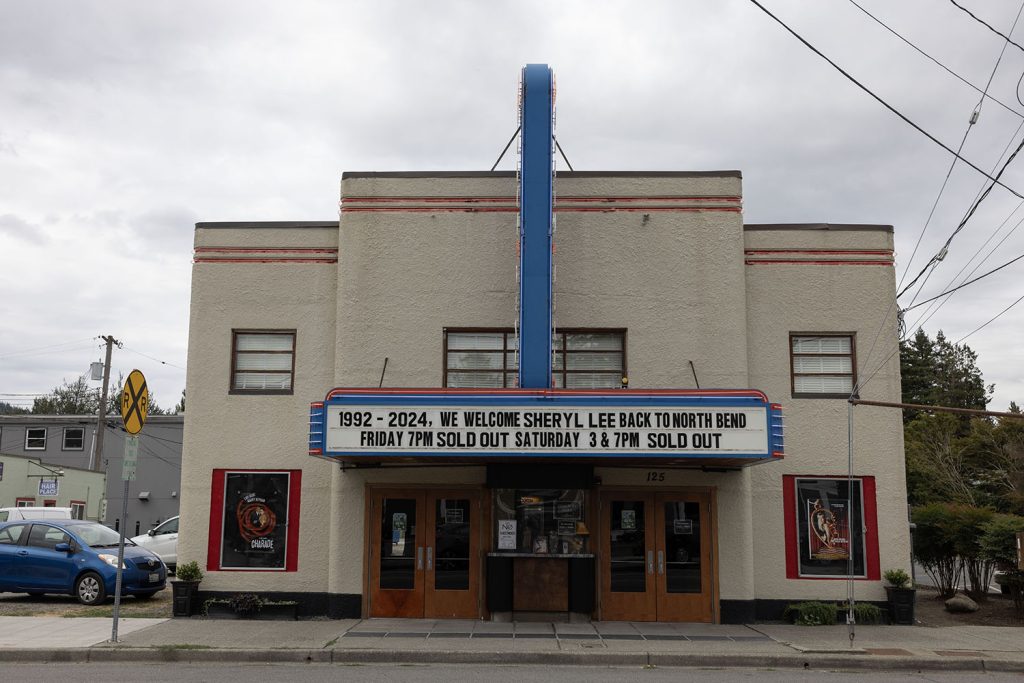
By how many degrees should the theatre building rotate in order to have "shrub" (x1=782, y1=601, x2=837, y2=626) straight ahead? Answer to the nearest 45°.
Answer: approximately 90° to its left

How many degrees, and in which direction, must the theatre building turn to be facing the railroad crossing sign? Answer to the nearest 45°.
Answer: approximately 45° to its right

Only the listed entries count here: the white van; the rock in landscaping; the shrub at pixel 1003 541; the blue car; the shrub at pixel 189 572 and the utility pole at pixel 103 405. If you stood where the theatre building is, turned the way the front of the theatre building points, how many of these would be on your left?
2

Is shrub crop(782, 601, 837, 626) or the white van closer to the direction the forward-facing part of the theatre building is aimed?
the shrub

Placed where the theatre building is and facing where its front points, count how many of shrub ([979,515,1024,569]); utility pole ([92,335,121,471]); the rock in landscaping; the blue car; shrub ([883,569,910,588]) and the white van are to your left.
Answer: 3

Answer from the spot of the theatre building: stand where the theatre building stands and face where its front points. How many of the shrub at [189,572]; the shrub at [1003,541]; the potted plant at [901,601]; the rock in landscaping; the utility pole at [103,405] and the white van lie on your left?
3

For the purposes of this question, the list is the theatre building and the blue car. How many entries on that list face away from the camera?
0

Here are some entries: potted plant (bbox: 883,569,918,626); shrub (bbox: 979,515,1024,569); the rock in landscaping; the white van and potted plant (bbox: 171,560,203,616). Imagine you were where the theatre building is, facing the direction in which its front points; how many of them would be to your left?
3

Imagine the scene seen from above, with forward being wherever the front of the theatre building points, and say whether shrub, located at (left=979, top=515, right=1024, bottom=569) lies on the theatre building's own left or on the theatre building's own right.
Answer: on the theatre building's own left

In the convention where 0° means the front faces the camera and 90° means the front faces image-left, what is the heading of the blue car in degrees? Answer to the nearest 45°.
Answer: approximately 315°

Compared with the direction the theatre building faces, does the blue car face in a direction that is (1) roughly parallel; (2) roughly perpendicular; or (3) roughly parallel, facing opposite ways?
roughly perpendicular

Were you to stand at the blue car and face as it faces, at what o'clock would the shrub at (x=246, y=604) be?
The shrub is roughly at 12 o'clock from the blue car.

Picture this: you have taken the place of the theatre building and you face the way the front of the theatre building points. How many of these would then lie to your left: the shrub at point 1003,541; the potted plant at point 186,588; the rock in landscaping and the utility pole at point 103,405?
2

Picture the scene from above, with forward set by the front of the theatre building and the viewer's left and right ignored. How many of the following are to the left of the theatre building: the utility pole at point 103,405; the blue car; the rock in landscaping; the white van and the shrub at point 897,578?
2

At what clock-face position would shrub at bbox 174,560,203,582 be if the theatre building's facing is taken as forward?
The shrub is roughly at 3 o'clock from the theatre building.
